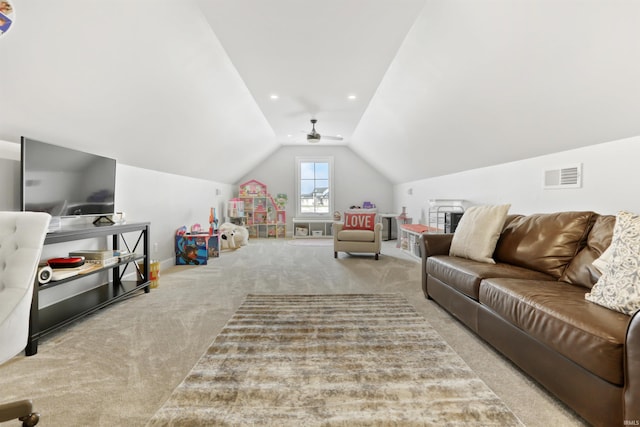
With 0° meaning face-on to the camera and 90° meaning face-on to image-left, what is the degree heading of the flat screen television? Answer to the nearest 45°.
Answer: approximately 315°

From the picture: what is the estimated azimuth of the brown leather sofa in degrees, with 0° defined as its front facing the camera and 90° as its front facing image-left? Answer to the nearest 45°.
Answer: approximately 45°

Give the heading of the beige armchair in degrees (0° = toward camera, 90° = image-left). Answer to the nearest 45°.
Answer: approximately 0°

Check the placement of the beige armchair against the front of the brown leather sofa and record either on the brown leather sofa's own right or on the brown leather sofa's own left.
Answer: on the brown leather sofa's own right

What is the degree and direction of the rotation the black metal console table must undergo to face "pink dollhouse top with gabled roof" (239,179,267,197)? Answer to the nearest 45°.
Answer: approximately 90° to its left

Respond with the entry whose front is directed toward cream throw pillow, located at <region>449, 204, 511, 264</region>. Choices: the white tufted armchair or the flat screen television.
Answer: the flat screen television

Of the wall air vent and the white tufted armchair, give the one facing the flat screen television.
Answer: the wall air vent

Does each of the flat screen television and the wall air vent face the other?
yes

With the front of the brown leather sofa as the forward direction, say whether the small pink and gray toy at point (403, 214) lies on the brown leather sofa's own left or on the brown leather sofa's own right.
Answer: on the brown leather sofa's own right

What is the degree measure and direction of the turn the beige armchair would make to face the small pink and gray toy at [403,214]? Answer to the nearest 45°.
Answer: approximately 135° to its left

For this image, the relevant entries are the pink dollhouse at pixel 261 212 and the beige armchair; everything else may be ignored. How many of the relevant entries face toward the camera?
2

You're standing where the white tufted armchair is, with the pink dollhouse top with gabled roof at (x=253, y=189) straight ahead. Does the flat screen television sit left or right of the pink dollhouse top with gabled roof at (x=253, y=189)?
left

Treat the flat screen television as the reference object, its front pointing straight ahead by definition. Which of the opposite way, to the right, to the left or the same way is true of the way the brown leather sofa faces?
the opposite way

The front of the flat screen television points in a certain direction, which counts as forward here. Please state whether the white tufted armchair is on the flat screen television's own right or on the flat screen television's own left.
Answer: on the flat screen television's own right
